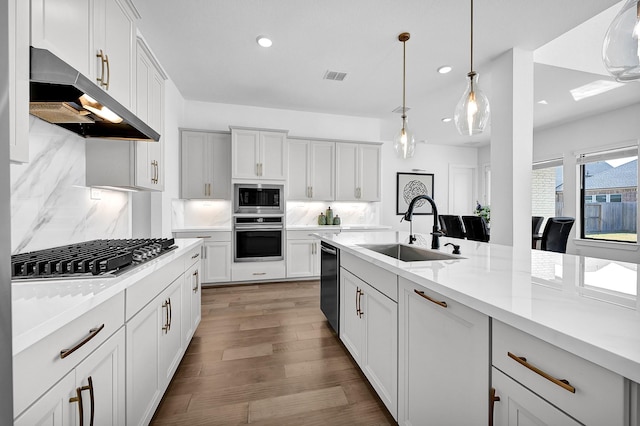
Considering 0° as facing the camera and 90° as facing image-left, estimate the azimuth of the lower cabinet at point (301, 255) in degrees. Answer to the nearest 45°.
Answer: approximately 0°

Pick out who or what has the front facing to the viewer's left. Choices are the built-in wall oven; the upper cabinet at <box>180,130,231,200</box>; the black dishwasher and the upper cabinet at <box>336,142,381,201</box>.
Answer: the black dishwasher

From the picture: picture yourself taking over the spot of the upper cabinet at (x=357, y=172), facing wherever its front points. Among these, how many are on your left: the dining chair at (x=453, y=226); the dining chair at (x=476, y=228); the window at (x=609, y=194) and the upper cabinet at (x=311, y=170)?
3

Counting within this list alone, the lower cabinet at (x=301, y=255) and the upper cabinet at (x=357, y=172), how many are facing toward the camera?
2

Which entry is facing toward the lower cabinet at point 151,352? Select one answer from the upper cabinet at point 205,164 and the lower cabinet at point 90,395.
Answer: the upper cabinet

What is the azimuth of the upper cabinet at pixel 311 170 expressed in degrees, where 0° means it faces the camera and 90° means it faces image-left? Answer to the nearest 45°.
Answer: approximately 0°

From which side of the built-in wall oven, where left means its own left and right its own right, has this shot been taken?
front

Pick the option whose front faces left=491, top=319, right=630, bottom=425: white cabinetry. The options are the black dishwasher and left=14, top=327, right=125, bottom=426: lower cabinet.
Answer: the lower cabinet

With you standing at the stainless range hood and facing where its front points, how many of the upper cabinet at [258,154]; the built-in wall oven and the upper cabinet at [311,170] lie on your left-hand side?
3

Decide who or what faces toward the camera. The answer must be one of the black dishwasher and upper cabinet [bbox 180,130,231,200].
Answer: the upper cabinet

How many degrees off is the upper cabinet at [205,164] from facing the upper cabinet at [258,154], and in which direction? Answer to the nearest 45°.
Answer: approximately 45° to its left

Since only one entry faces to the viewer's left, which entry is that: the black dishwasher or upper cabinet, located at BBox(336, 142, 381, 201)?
the black dishwasher

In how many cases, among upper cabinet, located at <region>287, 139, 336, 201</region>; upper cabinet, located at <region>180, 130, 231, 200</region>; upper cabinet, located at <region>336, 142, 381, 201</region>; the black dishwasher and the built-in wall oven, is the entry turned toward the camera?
4

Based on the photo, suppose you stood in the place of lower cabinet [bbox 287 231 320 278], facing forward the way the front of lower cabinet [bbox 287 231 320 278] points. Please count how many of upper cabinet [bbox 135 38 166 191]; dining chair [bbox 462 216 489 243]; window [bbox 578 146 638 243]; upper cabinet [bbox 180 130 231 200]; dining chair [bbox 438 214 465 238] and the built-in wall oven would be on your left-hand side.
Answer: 3

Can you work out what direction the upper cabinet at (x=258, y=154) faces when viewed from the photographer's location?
facing the viewer

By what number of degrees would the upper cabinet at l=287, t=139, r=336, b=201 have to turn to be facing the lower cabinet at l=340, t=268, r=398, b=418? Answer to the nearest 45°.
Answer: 0° — it already faces it

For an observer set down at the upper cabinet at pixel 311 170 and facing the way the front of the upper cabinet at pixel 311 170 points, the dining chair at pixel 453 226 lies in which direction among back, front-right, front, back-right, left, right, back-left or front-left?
left
